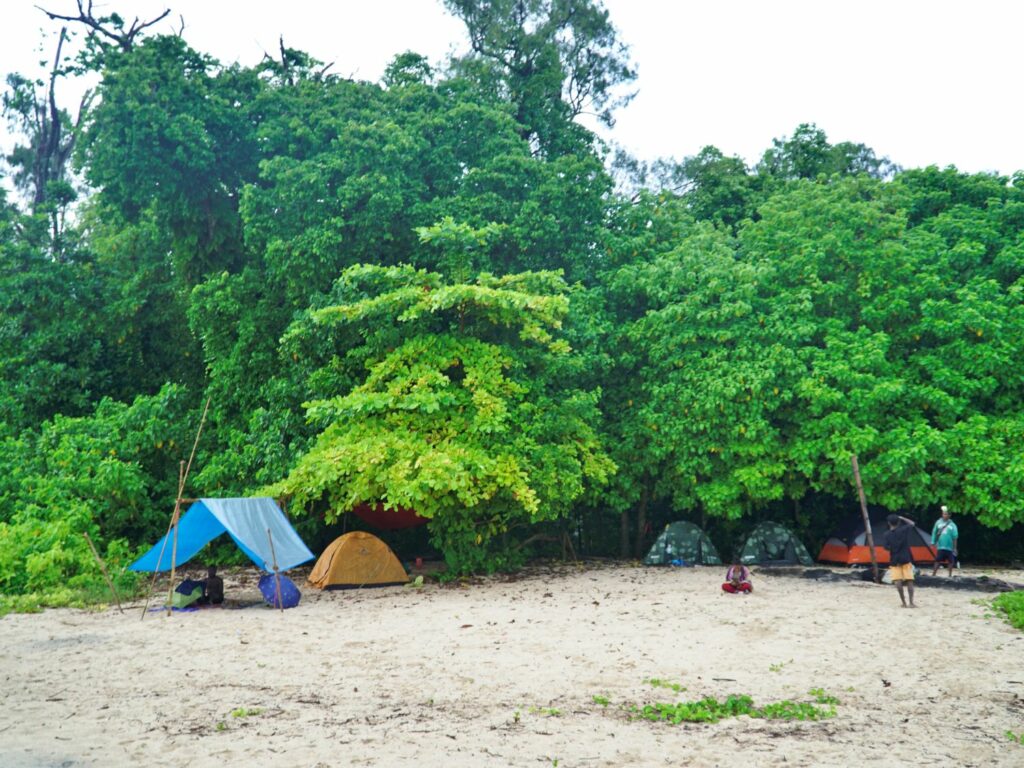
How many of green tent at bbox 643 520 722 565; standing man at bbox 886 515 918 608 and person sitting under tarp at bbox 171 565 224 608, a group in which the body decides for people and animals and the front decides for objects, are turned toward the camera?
1

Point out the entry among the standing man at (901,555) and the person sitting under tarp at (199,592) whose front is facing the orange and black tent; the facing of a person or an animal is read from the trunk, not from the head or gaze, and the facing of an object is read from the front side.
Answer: the standing man

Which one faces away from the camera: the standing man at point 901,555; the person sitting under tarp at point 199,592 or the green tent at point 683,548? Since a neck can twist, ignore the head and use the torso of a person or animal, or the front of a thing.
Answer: the standing man

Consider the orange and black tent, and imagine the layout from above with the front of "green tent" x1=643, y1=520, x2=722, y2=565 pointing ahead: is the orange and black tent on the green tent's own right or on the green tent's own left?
on the green tent's own left

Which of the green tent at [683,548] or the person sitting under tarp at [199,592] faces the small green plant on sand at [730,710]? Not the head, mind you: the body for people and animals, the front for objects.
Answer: the green tent

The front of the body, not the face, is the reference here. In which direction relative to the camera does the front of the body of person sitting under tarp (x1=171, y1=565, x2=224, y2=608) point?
to the viewer's left

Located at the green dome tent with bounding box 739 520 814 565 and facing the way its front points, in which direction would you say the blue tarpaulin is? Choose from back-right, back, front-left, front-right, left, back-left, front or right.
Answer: front-right

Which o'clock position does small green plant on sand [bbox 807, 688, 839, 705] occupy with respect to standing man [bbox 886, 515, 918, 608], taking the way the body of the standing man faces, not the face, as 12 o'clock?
The small green plant on sand is roughly at 6 o'clock from the standing man.

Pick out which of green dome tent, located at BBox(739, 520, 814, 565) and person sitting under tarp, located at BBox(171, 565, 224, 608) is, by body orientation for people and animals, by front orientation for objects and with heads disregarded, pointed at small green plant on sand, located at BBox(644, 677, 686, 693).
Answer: the green dome tent

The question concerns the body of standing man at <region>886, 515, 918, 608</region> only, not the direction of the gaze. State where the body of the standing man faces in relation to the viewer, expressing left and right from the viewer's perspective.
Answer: facing away from the viewer

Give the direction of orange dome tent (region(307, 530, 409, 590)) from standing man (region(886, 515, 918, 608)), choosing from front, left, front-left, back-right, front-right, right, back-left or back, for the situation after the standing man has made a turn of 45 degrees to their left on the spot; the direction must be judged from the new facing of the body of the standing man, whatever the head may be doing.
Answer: front-left

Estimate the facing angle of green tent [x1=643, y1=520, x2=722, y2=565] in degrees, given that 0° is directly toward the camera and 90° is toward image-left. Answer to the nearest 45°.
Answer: approximately 0°

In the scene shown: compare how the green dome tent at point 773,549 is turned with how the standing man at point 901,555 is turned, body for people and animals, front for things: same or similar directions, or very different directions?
very different directions

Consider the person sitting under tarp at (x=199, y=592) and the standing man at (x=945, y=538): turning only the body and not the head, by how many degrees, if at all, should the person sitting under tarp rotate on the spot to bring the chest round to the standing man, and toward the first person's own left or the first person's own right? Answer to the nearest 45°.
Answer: approximately 180°

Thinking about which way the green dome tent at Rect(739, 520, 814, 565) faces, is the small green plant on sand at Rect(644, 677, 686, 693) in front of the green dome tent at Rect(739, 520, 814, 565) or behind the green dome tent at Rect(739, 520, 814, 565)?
in front

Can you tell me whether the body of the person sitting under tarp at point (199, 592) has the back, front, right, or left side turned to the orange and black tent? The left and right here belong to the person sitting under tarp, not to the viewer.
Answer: back
